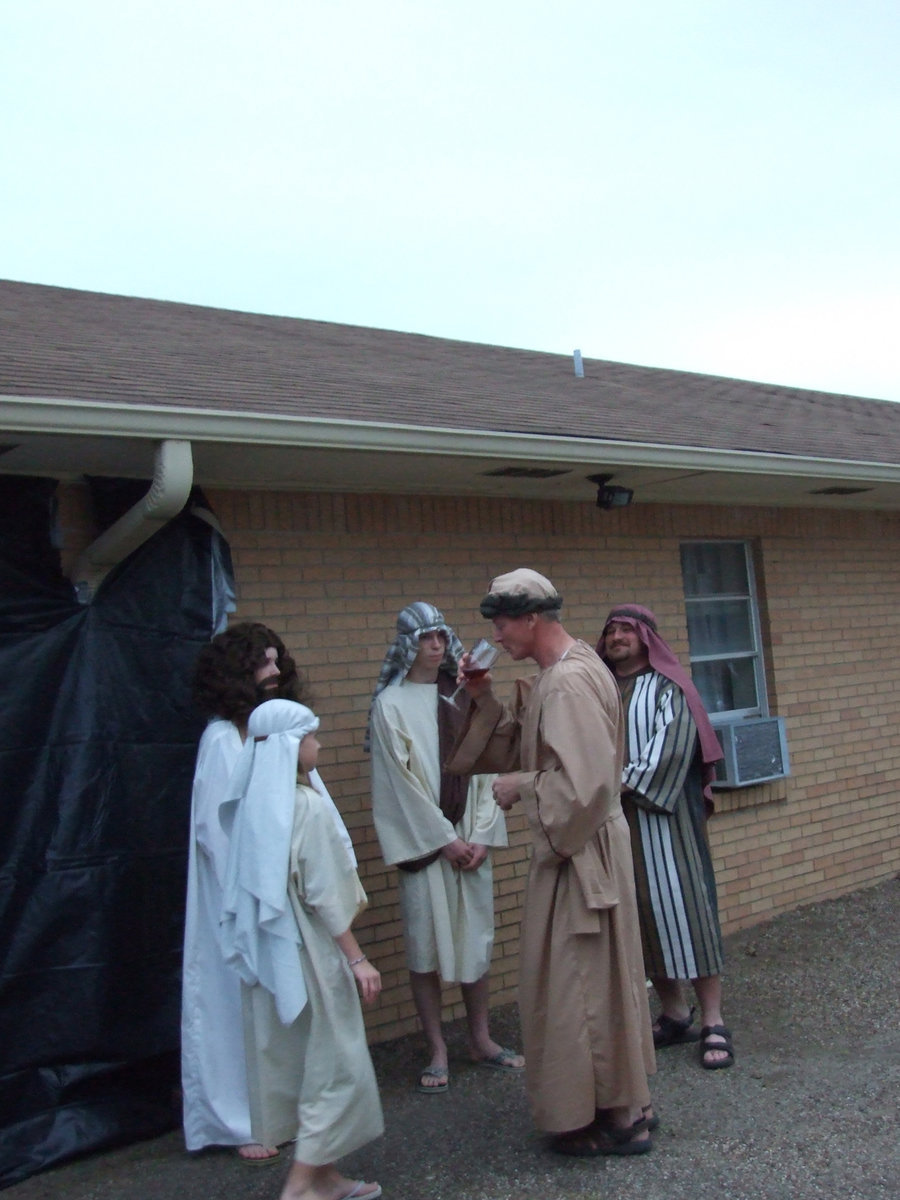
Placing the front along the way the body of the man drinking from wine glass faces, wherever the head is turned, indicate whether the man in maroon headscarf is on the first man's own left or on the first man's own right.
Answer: on the first man's own right

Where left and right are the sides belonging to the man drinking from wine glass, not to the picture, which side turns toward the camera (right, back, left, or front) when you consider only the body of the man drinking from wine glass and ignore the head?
left

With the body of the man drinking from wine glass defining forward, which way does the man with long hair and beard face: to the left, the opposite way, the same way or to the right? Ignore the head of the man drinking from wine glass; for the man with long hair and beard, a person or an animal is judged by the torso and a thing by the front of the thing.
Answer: the opposite way

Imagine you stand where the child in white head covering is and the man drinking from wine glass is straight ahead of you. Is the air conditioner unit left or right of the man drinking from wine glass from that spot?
left

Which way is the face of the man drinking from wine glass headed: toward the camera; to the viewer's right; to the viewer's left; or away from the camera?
to the viewer's left

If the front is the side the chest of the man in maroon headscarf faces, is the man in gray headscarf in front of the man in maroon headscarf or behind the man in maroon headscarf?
in front

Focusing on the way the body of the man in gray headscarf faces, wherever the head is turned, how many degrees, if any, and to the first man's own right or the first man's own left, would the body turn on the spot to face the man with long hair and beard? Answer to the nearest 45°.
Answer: approximately 90° to the first man's own right

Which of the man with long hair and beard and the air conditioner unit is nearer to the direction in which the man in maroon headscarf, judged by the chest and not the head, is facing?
the man with long hair and beard

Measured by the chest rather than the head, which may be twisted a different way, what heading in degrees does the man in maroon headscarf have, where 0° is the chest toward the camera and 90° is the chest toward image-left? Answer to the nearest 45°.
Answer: approximately 45°

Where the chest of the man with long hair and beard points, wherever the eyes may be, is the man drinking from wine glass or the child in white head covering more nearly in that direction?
the man drinking from wine glass

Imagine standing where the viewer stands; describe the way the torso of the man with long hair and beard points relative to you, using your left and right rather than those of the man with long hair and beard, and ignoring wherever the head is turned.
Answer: facing to the right of the viewer
